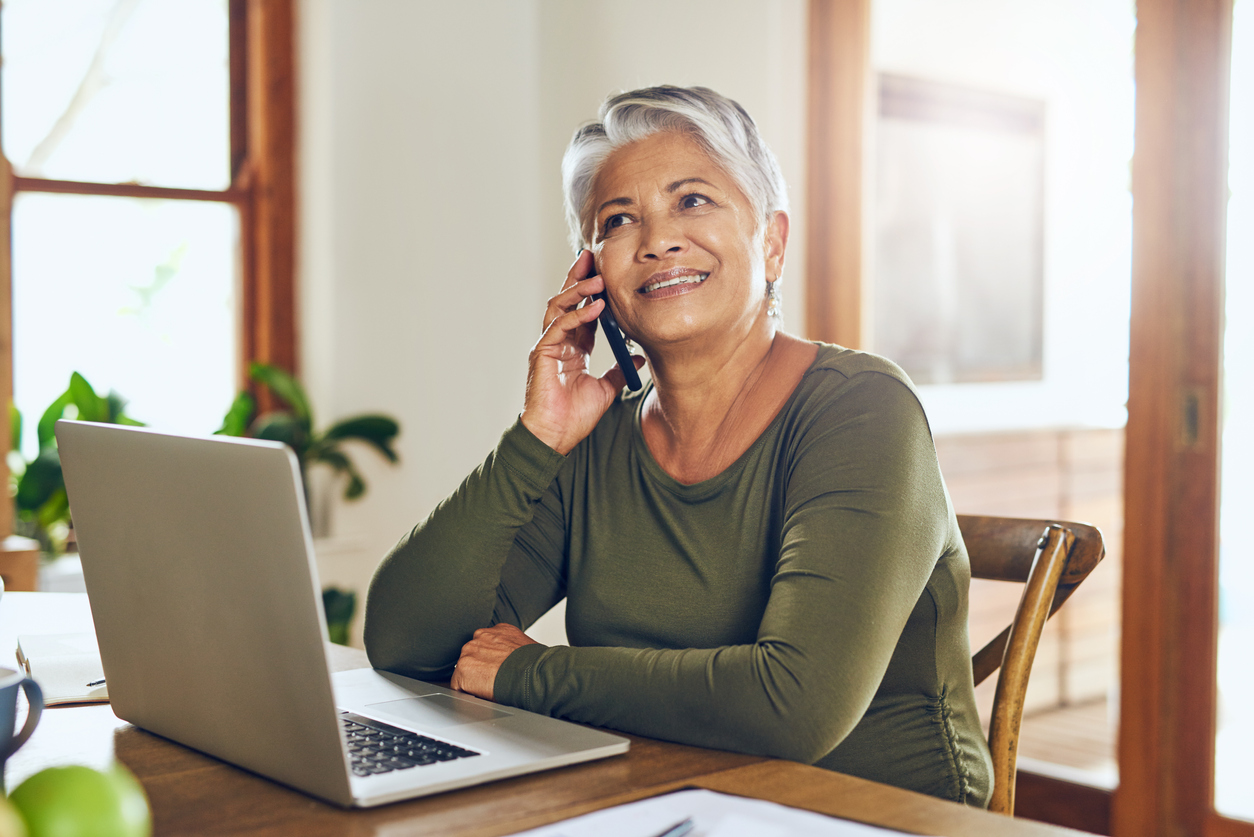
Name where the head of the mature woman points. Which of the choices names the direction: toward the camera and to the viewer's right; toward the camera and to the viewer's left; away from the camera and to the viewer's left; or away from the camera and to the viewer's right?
toward the camera and to the viewer's left

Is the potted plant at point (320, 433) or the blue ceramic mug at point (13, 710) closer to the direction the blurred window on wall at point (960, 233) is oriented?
the blue ceramic mug

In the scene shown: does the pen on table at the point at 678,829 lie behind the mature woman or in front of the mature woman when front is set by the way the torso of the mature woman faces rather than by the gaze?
in front

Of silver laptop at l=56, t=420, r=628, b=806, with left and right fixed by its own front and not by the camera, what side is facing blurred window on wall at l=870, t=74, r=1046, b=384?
front

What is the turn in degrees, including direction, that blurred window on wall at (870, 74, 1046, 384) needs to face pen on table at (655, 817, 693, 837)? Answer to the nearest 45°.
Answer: approximately 45° to its right

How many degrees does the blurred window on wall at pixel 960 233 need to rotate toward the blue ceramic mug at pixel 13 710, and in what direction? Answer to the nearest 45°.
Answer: approximately 45° to its right

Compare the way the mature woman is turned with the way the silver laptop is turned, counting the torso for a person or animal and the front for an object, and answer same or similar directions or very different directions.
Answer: very different directions

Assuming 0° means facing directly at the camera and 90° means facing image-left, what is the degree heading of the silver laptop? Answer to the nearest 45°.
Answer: approximately 225°

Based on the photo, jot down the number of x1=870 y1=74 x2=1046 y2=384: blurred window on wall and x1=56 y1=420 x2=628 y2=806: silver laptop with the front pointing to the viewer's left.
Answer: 0

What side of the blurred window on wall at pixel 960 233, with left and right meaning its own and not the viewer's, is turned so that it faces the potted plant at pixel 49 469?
right
